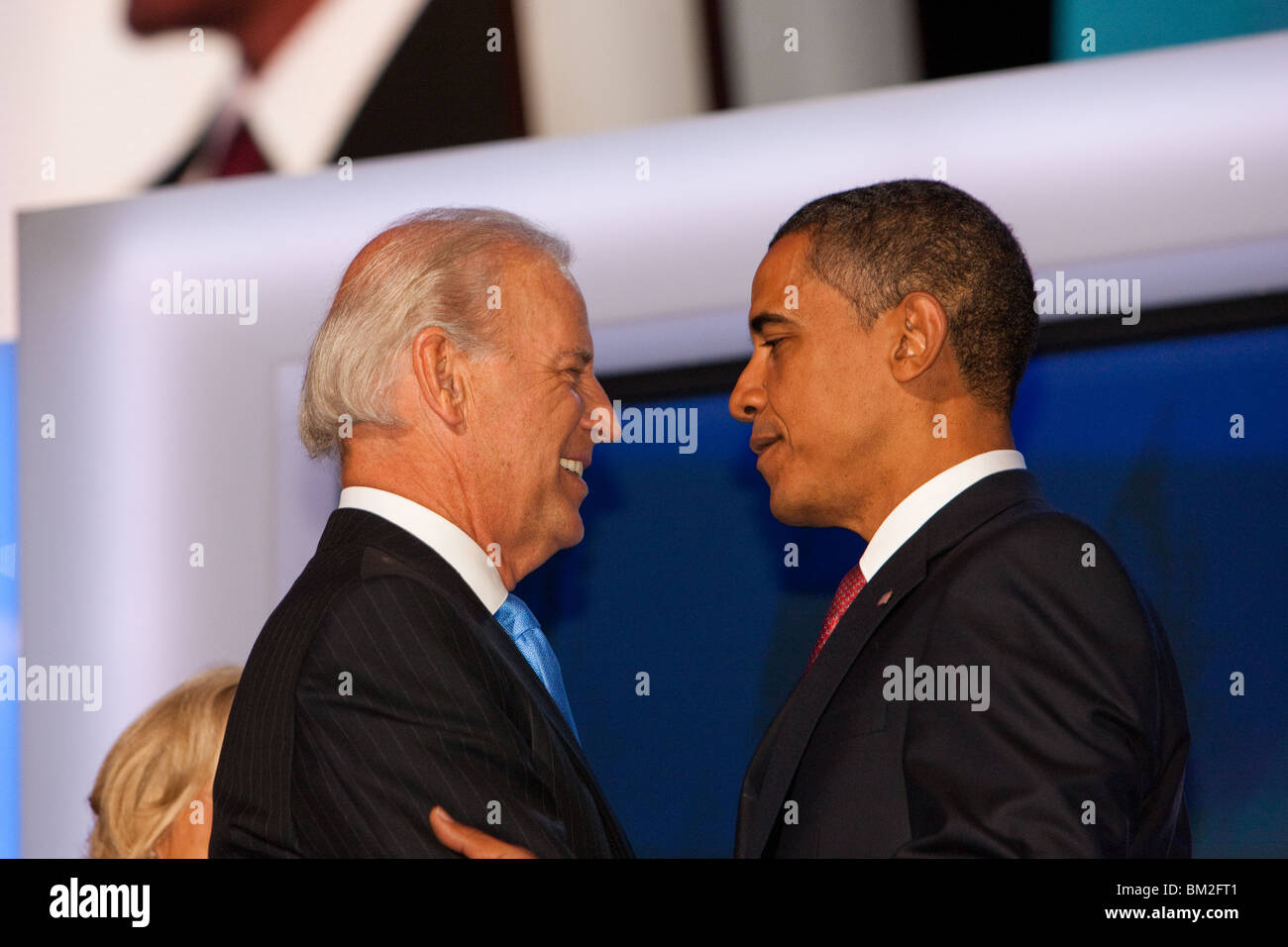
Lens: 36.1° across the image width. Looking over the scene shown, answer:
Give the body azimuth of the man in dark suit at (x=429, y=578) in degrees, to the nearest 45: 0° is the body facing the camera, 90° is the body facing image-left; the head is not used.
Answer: approximately 270°

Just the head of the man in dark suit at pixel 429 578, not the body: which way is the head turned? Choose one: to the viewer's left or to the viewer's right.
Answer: to the viewer's right

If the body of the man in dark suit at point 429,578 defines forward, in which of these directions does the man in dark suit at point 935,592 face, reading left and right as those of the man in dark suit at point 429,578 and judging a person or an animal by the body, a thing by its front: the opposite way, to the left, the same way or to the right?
the opposite way

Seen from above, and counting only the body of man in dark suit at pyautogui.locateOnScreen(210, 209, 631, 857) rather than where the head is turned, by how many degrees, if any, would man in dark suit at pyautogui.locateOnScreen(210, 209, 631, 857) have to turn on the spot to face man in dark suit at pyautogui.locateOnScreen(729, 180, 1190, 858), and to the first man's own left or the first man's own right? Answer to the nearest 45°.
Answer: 0° — they already face them

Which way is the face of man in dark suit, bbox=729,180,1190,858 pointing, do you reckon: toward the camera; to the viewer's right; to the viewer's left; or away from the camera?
to the viewer's left

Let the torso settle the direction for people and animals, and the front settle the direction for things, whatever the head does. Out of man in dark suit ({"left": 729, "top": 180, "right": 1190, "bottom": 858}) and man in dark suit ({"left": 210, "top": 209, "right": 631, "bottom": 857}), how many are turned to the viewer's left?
1

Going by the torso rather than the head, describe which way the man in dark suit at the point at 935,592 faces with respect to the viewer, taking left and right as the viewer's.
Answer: facing to the left of the viewer

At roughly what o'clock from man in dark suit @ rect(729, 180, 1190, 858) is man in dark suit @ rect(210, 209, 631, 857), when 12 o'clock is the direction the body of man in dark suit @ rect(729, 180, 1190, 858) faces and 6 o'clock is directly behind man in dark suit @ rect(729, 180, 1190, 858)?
man in dark suit @ rect(210, 209, 631, 857) is roughly at 12 o'clock from man in dark suit @ rect(729, 180, 1190, 858).

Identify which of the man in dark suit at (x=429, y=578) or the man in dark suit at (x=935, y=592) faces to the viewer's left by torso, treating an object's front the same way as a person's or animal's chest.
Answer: the man in dark suit at (x=935, y=592)
